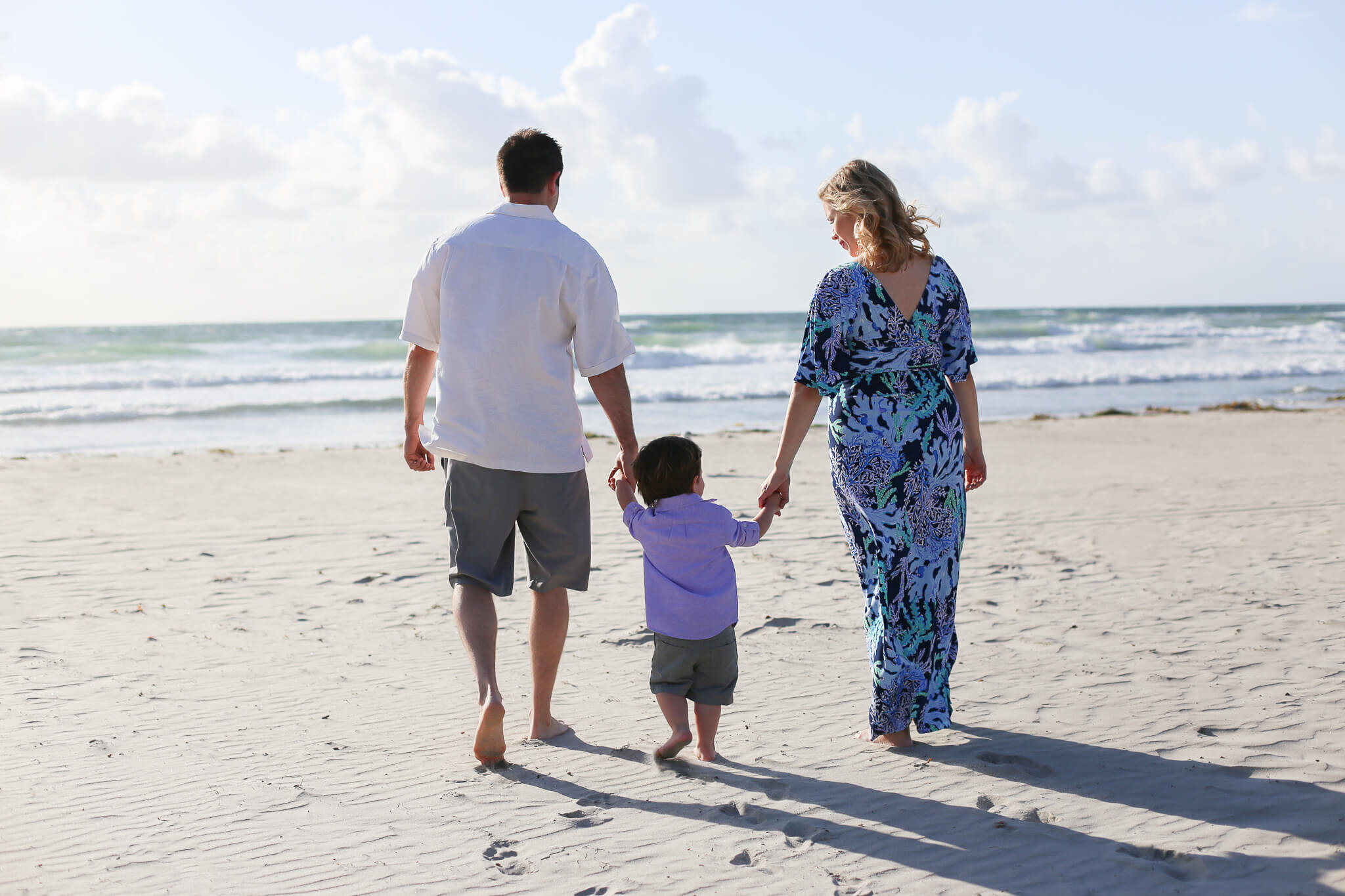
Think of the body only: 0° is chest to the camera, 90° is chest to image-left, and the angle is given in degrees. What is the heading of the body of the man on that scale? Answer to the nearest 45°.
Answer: approximately 180°

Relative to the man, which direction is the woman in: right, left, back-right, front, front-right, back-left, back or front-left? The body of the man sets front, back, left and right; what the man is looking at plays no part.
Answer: right
